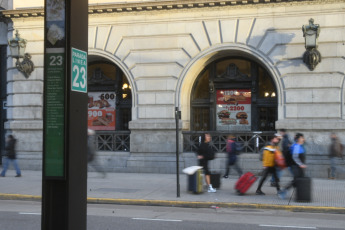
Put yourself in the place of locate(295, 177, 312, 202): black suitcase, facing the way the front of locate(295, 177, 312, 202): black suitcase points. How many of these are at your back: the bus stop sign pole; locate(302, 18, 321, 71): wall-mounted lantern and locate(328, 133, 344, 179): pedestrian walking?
2

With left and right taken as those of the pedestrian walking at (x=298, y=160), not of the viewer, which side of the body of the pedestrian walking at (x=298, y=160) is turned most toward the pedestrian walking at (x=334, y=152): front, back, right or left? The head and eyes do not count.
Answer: left

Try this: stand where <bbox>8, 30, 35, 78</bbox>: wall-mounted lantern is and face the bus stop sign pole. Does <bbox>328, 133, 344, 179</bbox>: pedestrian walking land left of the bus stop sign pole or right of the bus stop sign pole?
left

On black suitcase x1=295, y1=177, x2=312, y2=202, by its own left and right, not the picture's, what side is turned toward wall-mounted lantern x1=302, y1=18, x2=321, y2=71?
back
